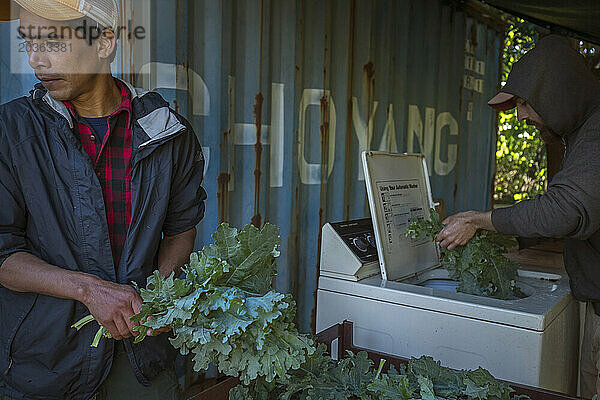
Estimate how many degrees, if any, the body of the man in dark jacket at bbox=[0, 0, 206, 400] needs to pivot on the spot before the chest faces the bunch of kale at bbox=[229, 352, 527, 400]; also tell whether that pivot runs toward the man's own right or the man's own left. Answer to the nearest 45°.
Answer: approximately 45° to the man's own left

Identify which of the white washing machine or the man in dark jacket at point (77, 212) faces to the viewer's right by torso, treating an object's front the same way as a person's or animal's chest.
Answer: the white washing machine

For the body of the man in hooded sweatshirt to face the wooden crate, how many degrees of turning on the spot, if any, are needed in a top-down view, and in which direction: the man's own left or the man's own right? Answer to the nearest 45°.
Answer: approximately 45° to the man's own left

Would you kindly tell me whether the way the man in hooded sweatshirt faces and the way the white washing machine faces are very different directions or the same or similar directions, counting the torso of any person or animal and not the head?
very different directions

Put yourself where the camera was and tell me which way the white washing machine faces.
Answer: facing to the right of the viewer

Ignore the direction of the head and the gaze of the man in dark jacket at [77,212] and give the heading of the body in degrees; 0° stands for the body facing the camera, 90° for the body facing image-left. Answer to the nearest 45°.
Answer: approximately 0°

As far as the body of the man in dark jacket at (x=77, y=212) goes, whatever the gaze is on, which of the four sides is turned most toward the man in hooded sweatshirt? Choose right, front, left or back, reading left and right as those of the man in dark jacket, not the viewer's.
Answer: left

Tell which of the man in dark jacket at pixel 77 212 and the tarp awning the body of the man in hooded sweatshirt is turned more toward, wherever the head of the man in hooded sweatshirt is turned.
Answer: the man in dark jacket

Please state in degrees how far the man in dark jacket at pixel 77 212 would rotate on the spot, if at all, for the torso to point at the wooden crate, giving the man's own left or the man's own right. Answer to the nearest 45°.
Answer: approximately 90° to the man's own left

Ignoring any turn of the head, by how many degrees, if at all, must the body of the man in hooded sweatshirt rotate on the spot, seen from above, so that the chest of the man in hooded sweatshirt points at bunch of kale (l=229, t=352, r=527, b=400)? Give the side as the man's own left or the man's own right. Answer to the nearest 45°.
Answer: approximately 45° to the man's own left

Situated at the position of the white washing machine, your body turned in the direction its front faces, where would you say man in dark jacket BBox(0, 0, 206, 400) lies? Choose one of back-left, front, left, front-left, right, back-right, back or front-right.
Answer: back-right

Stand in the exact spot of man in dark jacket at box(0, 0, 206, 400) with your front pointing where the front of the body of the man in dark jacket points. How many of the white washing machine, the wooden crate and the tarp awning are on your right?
0

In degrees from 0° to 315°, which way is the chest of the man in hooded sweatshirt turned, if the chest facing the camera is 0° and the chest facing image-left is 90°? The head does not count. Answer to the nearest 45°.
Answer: approximately 90°
